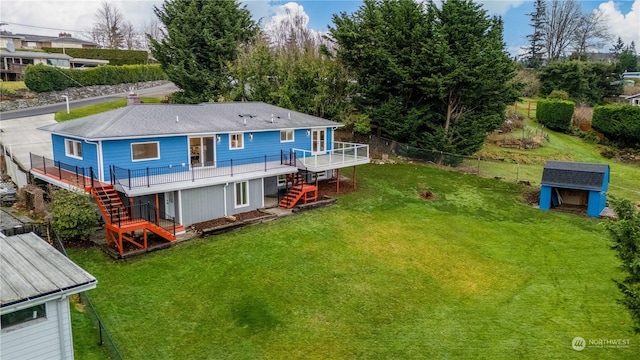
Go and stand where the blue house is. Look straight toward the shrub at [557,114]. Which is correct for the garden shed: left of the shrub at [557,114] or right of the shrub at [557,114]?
right

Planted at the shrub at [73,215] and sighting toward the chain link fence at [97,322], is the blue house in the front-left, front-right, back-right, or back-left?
back-left

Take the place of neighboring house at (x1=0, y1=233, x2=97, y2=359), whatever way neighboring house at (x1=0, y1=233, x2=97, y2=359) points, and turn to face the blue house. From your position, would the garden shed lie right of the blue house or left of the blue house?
right
